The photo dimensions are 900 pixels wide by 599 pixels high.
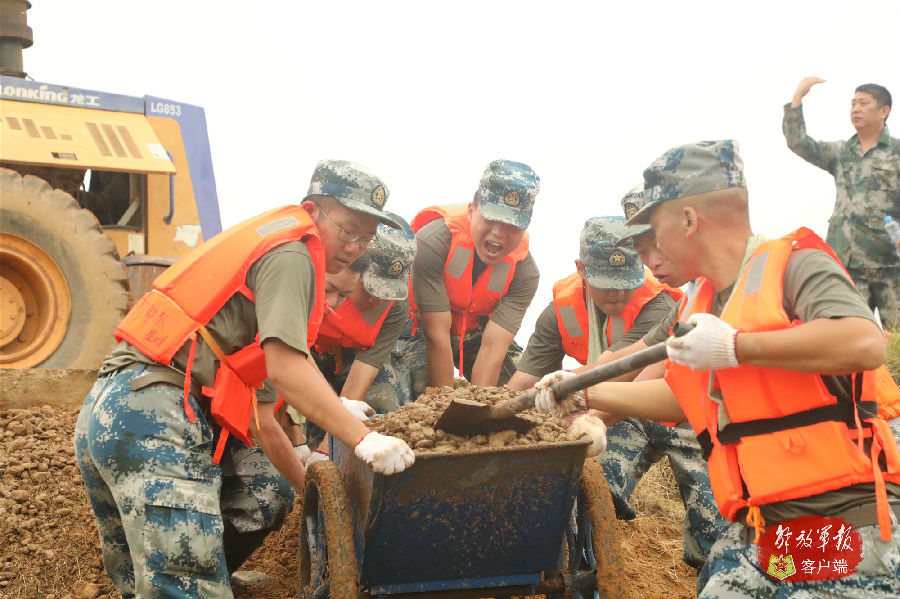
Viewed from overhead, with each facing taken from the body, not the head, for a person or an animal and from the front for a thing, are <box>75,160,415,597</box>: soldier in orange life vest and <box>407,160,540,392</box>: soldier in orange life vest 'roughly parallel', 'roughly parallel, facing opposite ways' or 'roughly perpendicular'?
roughly perpendicular

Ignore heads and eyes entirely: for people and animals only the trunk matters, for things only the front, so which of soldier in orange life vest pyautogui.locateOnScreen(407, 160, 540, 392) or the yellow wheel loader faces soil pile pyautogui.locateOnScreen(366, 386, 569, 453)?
the soldier in orange life vest

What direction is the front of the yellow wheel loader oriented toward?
to the viewer's left

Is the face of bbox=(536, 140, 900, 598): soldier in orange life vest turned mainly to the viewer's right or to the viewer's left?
to the viewer's left

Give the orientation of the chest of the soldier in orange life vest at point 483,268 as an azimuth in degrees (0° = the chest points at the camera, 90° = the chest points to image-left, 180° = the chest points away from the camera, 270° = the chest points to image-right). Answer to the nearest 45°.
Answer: approximately 0°

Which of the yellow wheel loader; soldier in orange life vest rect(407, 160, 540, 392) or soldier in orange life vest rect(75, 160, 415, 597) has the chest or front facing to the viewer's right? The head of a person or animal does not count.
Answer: soldier in orange life vest rect(75, 160, 415, 597)

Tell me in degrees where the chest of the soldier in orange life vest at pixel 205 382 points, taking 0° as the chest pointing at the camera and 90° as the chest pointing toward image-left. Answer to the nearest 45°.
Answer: approximately 270°

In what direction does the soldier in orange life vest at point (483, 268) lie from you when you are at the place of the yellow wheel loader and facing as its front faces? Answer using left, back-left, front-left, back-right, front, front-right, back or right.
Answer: back-left

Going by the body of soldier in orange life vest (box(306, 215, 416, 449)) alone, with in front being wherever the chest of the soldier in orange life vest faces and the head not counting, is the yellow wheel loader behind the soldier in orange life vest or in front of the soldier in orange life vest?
behind
